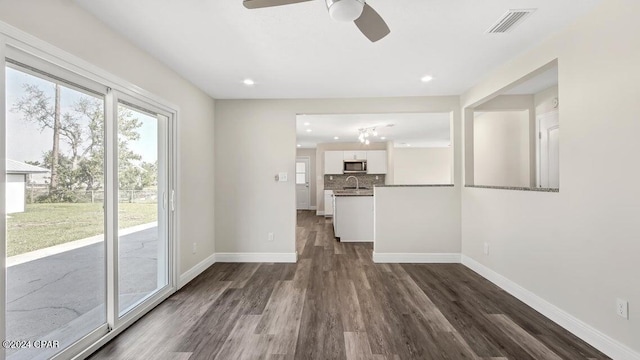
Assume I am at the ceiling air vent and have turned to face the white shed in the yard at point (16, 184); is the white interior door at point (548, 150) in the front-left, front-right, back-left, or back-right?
back-right

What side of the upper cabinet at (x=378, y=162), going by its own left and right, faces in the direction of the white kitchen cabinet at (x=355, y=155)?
right

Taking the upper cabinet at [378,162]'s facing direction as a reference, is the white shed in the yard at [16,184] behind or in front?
in front

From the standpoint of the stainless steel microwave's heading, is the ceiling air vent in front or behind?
in front

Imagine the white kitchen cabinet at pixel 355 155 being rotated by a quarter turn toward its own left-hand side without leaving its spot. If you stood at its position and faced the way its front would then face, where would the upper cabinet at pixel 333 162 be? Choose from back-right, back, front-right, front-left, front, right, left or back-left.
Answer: back

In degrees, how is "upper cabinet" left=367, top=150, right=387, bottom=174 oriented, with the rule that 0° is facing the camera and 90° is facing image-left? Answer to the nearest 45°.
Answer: approximately 0°

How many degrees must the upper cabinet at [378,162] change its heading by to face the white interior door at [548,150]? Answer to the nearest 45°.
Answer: approximately 45° to its left

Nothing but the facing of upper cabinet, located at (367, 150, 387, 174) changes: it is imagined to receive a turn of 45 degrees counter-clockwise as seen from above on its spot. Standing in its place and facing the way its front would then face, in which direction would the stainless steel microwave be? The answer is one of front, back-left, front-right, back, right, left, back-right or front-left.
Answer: back-right

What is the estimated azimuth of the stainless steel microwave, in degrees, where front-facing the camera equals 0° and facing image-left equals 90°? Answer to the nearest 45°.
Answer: approximately 0°

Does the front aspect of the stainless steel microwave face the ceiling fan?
yes

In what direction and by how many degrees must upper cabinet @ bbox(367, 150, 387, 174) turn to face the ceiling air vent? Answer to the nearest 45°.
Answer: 0° — it already faces it

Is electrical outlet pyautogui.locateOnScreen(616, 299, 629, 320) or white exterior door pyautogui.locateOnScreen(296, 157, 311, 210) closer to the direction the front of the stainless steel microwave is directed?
the electrical outlet
